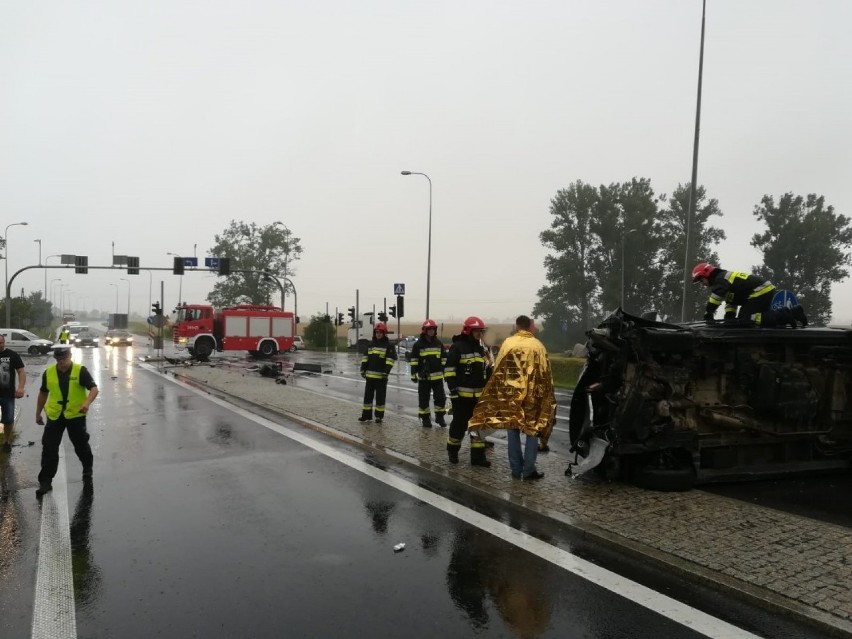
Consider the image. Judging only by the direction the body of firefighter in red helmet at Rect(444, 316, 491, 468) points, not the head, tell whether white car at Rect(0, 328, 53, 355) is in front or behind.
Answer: behind

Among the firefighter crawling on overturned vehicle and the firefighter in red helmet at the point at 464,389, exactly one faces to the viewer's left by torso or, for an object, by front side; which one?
the firefighter crawling on overturned vehicle

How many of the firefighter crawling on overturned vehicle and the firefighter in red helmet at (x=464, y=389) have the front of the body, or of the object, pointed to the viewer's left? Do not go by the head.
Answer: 1

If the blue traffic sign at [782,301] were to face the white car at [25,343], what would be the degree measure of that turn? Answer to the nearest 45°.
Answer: approximately 90° to its right

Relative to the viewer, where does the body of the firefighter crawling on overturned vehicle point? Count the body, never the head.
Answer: to the viewer's left

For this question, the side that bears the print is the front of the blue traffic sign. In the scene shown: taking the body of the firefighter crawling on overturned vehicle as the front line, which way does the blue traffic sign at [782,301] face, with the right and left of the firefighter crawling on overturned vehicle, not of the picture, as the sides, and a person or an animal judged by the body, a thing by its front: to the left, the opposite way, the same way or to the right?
to the left

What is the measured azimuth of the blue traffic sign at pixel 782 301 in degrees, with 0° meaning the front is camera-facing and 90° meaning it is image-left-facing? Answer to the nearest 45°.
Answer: approximately 0°

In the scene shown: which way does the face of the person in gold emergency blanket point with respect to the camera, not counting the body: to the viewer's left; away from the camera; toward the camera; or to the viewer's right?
away from the camera

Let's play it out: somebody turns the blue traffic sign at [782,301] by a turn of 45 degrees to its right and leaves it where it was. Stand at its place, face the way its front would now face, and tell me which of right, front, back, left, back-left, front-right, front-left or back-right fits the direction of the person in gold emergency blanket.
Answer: front

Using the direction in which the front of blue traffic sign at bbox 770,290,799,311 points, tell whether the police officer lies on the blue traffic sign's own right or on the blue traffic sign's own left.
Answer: on the blue traffic sign's own right

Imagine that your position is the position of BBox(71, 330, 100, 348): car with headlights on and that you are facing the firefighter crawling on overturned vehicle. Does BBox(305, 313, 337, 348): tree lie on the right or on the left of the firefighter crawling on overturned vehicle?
left

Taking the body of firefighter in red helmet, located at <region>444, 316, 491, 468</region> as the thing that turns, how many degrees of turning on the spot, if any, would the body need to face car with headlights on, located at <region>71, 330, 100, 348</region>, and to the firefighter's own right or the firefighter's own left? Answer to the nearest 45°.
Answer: approximately 180°

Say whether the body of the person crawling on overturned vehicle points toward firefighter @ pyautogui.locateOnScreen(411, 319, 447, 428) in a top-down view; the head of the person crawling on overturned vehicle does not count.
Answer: yes
